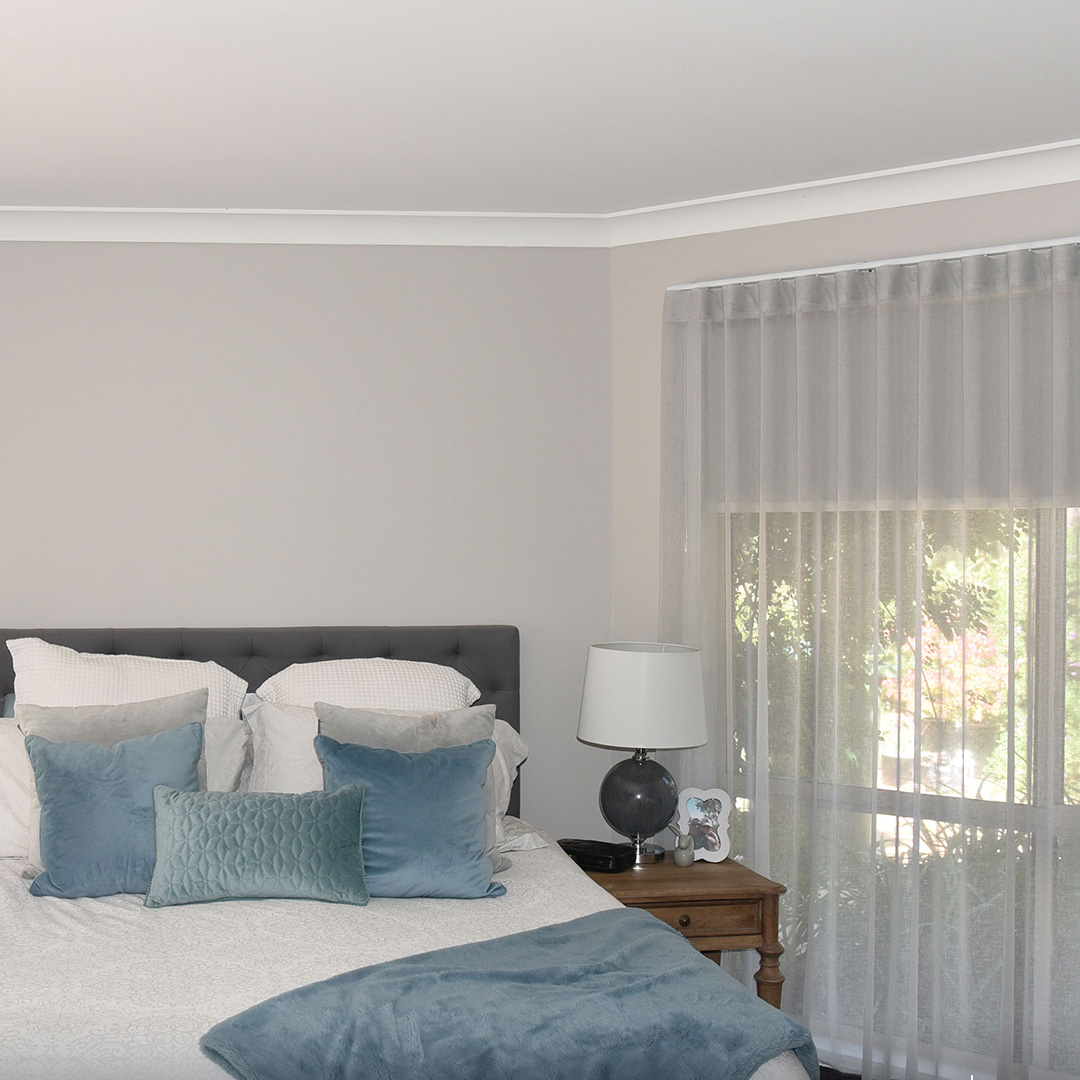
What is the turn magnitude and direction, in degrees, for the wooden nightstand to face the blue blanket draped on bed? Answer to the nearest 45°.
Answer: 0° — it already faces it

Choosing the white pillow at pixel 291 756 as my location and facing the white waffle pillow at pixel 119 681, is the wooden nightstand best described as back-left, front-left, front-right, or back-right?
back-right

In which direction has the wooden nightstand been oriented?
toward the camera

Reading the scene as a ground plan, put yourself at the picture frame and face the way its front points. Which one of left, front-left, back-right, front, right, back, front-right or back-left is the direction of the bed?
front-right

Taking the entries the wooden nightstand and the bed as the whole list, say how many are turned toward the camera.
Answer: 2

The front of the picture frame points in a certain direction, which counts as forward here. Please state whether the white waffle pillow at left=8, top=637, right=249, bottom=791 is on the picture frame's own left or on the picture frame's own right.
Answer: on the picture frame's own right

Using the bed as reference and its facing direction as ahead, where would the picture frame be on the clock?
The picture frame is roughly at 8 o'clock from the bed.

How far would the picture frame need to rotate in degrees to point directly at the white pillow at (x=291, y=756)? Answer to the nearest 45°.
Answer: approximately 45° to its right

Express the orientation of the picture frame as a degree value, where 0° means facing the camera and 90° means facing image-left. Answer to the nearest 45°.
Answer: approximately 0°

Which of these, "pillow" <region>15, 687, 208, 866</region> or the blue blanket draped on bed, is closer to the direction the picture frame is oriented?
the blue blanket draped on bed

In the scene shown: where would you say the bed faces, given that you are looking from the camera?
facing the viewer
